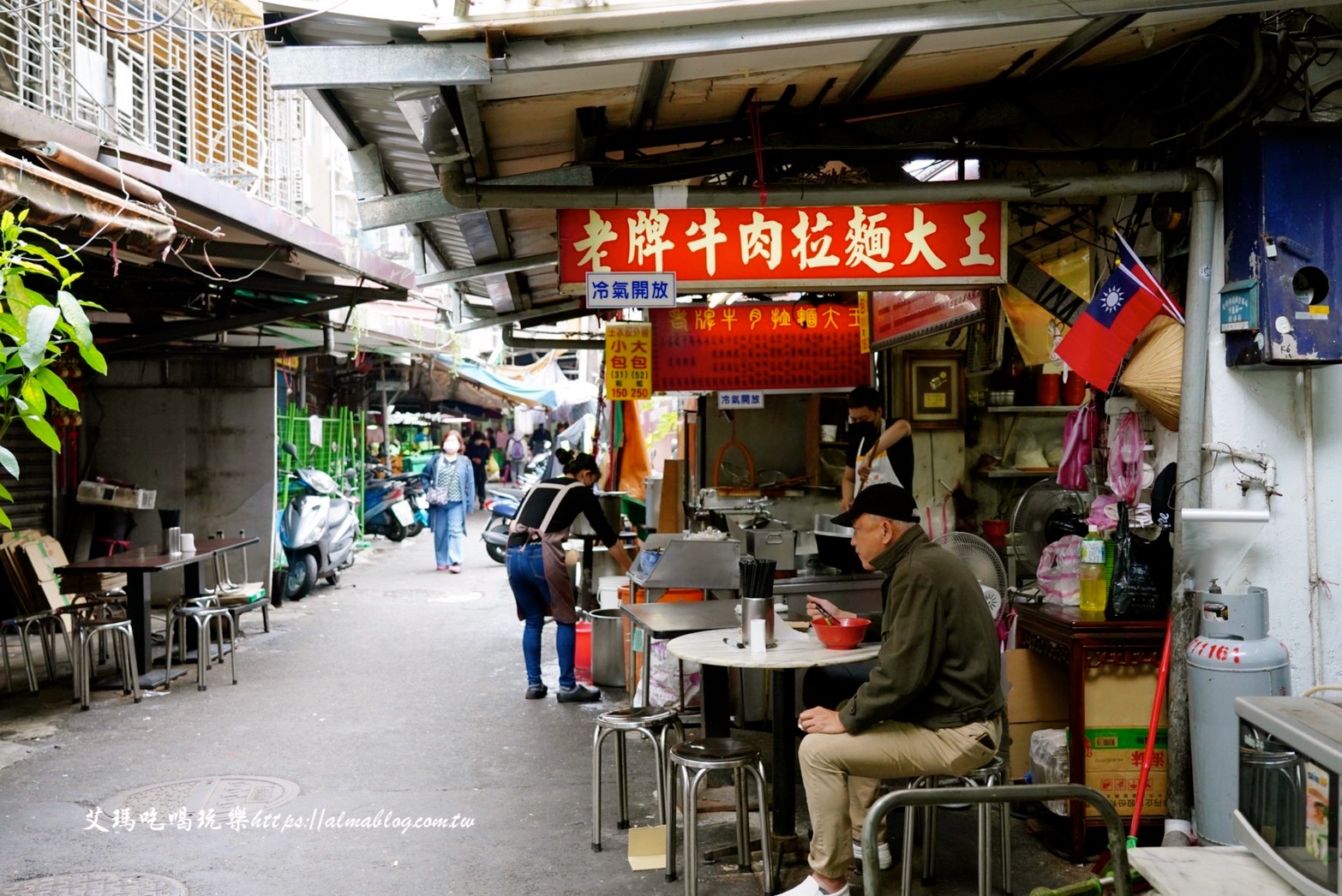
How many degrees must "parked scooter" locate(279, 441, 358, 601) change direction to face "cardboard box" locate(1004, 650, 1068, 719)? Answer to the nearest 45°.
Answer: approximately 45° to its left

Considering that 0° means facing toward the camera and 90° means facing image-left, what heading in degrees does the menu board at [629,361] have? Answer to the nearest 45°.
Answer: approximately 0°

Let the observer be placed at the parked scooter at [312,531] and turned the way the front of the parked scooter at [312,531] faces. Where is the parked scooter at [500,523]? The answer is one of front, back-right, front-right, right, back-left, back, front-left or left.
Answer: back

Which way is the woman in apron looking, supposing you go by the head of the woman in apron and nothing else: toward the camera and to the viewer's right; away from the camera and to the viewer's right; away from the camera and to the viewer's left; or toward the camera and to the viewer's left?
away from the camera and to the viewer's right

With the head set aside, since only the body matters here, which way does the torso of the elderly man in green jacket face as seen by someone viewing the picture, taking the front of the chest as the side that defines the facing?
to the viewer's left

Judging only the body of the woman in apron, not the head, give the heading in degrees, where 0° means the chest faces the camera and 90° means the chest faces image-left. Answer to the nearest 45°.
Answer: approximately 225°
